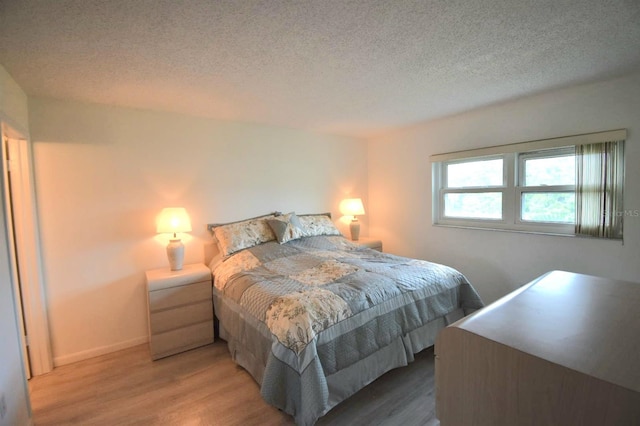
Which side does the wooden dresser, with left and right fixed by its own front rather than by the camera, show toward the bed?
front

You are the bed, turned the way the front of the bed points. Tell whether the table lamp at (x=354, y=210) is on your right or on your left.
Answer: on your left

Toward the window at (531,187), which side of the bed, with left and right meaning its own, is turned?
left

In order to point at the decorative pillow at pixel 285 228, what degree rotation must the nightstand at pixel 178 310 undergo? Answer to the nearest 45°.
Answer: approximately 45° to its left

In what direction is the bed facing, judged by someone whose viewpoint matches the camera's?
facing the viewer and to the right of the viewer

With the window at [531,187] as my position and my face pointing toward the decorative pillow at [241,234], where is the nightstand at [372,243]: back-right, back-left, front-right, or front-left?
front-right

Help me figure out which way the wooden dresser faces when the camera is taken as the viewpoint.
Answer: facing away from the viewer and to the left of the viewer

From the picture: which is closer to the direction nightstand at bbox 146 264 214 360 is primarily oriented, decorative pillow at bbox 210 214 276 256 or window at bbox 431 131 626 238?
the window

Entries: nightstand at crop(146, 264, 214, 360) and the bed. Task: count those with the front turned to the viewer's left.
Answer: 0

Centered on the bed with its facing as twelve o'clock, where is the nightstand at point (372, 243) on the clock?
The nightstand is roughly at 8 o'clock from the bed.

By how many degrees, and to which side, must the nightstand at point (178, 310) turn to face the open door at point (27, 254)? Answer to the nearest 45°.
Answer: approximately 135° to its right
